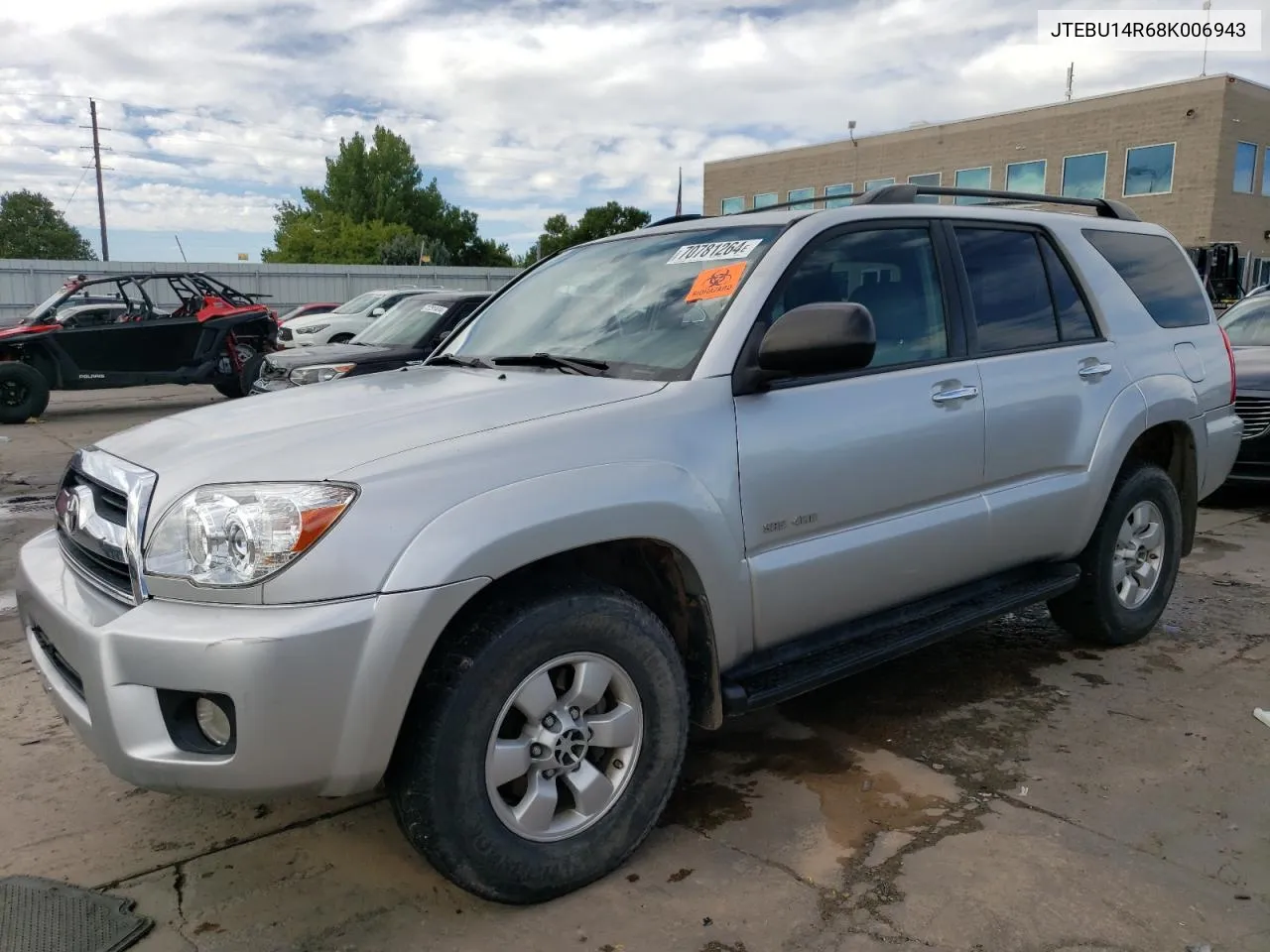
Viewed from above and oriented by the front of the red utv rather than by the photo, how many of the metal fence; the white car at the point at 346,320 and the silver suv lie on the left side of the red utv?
1

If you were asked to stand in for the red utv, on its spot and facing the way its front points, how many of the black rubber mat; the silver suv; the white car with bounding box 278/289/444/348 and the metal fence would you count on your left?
2

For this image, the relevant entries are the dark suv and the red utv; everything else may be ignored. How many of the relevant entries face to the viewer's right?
0

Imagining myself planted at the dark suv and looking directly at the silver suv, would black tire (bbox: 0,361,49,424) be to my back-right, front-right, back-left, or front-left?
back-right

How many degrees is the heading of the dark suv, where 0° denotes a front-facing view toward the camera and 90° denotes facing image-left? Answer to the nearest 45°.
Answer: approximately 45°

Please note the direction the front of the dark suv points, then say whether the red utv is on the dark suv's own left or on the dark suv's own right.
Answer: on the dark suv's own right

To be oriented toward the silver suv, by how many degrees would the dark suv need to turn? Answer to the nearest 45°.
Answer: approximately 45° to its left

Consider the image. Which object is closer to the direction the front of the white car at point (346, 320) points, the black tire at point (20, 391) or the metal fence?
the black tire

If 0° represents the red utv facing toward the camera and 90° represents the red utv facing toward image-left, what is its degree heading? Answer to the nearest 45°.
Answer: approximately 90°

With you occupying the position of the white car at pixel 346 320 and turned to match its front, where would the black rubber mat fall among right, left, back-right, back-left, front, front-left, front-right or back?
front-left

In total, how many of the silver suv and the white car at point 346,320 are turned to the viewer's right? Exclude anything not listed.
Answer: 0

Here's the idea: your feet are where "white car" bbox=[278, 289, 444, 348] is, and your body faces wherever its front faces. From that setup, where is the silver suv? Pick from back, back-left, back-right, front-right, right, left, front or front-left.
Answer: front-left
